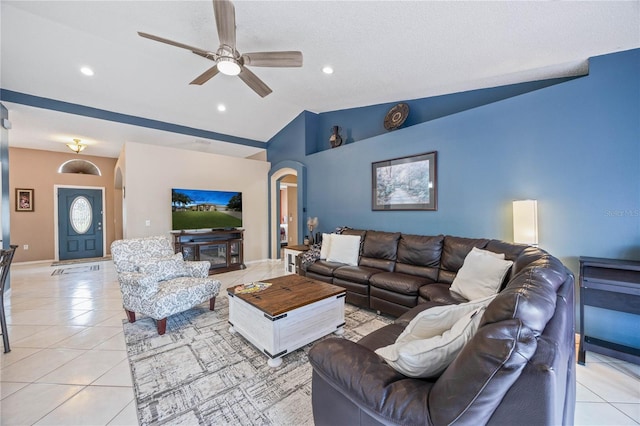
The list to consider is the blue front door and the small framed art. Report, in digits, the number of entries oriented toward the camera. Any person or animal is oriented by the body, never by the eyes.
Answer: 2

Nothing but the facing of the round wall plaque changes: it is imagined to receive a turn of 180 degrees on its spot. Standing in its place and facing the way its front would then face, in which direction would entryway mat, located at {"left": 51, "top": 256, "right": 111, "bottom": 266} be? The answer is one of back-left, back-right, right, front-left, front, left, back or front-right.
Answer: back-left

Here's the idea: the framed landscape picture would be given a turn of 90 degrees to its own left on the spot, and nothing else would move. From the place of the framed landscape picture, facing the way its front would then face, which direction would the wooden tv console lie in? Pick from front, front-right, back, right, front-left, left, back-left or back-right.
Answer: back-right

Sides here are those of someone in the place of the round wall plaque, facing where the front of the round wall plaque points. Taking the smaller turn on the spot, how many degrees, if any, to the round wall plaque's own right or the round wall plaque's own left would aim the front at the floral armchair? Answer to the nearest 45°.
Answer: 0° — it already faces it

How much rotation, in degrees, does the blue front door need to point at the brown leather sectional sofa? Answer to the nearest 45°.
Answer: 0° — it already faces it

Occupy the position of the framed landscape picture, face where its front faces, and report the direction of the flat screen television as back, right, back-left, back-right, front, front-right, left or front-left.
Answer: front-right

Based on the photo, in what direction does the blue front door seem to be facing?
toward the camera

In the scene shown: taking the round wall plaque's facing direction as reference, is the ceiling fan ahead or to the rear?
ahead

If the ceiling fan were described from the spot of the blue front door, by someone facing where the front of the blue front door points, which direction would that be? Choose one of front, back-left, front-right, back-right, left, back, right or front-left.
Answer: front

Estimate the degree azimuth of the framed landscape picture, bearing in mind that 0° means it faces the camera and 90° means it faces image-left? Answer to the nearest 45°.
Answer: approximately 45°

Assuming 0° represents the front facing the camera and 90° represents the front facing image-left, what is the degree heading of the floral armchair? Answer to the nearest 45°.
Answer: approximately 315°
